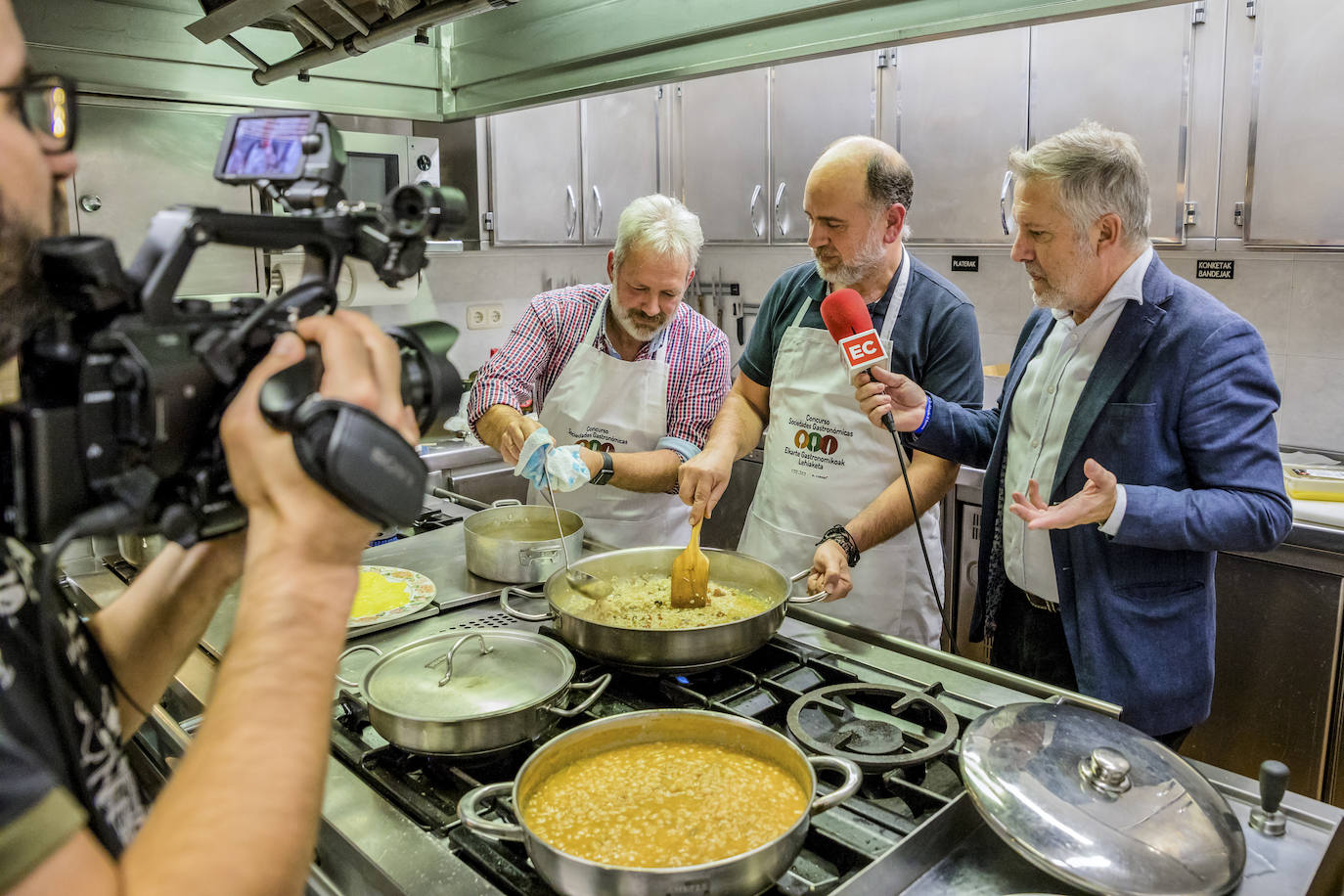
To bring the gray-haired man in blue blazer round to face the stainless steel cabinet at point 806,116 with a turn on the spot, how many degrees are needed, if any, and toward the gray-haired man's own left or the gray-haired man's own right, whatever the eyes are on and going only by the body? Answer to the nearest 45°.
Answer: approximately 90° to the gray-haired man's own right

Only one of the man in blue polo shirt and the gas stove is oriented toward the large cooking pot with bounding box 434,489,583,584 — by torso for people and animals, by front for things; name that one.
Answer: the man in blue polo shirt

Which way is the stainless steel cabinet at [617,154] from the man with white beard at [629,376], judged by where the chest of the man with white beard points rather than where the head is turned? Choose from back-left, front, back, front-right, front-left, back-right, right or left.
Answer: back

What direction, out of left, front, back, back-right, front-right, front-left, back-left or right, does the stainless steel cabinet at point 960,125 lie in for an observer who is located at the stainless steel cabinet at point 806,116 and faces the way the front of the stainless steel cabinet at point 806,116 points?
left

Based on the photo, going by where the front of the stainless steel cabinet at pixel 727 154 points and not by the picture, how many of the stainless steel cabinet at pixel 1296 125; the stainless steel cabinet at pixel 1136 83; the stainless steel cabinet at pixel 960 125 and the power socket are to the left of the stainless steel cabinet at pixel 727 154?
3

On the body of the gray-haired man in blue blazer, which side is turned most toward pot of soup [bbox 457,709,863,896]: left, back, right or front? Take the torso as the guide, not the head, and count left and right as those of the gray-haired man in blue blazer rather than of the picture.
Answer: front

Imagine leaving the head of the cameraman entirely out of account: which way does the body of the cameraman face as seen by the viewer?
to the viewer's right

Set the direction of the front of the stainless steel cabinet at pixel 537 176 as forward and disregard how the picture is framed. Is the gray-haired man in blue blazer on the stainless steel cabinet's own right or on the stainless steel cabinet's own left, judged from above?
on the stainless steel cabinet's own left

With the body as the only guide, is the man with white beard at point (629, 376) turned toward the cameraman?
yes

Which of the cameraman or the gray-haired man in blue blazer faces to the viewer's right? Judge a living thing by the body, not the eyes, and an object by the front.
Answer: the cameraman

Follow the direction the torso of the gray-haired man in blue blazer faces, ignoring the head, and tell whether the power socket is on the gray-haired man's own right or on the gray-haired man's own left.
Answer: on the gray-haired man's own right

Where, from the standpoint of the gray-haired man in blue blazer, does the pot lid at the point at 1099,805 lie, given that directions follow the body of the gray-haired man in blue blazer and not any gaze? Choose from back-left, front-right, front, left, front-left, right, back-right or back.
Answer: front-left
